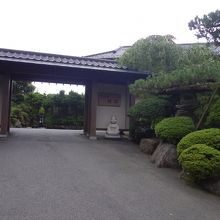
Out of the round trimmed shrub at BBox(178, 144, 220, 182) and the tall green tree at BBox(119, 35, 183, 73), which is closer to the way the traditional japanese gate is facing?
the round trimmed shrub

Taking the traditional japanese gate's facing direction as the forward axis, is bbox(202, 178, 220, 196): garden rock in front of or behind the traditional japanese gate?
in front

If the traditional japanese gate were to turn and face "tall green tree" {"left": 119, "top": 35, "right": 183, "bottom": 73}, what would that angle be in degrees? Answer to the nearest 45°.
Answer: approximately 90° to its left

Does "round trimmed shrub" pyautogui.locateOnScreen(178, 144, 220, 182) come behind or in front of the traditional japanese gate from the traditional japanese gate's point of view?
in front

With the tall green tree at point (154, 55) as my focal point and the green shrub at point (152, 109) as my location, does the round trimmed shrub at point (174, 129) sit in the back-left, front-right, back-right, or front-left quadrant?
back-right

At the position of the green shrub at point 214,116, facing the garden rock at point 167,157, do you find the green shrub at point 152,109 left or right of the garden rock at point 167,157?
right

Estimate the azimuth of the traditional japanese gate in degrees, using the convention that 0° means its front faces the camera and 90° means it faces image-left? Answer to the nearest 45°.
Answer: approximately 0°
